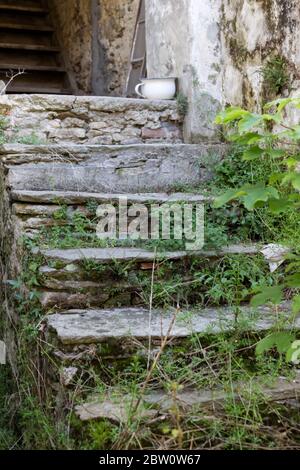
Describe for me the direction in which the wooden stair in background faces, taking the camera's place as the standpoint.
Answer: facing the viewer

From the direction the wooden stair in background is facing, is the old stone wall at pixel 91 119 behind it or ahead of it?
ahead

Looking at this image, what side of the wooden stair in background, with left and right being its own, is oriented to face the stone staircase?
front

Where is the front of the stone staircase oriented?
toward the camera

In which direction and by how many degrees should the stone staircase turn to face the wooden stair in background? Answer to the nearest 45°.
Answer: approximately 180°

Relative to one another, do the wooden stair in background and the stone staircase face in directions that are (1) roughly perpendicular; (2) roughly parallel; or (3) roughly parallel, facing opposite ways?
roughly parallel

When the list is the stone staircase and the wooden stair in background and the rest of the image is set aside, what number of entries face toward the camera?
2
